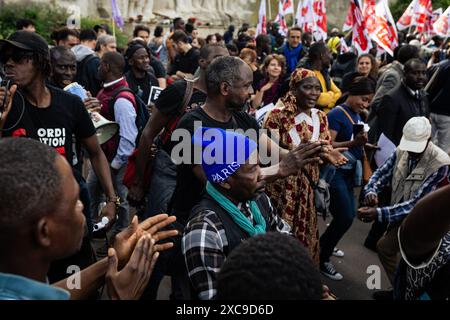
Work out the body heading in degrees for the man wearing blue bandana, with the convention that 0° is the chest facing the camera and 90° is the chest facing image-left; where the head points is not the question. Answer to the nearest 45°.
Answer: approximately 315°

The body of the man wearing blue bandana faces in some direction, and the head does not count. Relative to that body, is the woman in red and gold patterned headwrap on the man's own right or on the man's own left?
on the man's own left

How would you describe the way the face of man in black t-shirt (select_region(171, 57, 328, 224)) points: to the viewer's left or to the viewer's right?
to the viewer's right

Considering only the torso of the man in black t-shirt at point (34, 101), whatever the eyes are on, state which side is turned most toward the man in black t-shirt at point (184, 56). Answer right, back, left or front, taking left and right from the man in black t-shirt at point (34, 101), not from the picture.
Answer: back

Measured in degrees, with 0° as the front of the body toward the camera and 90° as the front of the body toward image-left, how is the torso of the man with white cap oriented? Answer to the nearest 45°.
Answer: approximately 45°

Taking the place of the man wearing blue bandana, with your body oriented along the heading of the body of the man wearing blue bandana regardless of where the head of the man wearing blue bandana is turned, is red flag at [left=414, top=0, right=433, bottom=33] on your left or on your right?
on your left

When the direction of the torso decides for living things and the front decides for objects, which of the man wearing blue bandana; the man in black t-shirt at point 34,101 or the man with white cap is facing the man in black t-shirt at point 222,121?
the man with white cap

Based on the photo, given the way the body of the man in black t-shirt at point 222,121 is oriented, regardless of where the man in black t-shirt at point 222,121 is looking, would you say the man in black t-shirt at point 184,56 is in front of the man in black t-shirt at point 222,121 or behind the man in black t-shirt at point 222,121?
behind

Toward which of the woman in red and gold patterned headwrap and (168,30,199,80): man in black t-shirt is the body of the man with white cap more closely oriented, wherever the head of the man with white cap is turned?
the woman in red and gold patterned headwrap

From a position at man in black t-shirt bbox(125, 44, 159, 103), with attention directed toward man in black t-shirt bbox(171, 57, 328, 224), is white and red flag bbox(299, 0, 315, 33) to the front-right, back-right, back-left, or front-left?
back-left

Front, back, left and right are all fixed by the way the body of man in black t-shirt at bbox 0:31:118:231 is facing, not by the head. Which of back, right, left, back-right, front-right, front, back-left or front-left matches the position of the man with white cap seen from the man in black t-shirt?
back-left
